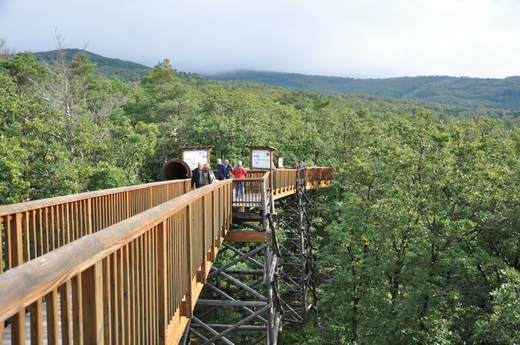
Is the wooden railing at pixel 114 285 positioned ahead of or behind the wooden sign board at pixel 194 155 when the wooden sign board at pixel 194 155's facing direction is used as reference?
ahead

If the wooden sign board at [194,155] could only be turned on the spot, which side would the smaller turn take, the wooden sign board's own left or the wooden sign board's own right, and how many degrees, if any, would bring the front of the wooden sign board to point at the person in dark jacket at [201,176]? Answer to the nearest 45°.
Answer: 0° — it already faces them

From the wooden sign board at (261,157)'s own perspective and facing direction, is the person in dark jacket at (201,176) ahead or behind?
ahead

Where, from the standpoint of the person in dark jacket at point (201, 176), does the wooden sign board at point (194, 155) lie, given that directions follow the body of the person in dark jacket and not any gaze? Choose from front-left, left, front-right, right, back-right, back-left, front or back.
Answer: back

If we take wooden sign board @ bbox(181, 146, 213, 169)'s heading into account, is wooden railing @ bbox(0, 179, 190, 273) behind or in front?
in front

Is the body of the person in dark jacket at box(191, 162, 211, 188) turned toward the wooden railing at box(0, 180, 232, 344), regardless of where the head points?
yes

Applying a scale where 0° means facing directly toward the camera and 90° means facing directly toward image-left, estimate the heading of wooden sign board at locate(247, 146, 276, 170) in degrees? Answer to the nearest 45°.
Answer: approximately 0°

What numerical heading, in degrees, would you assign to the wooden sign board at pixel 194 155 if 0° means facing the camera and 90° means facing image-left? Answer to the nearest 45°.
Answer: approximately 0°
